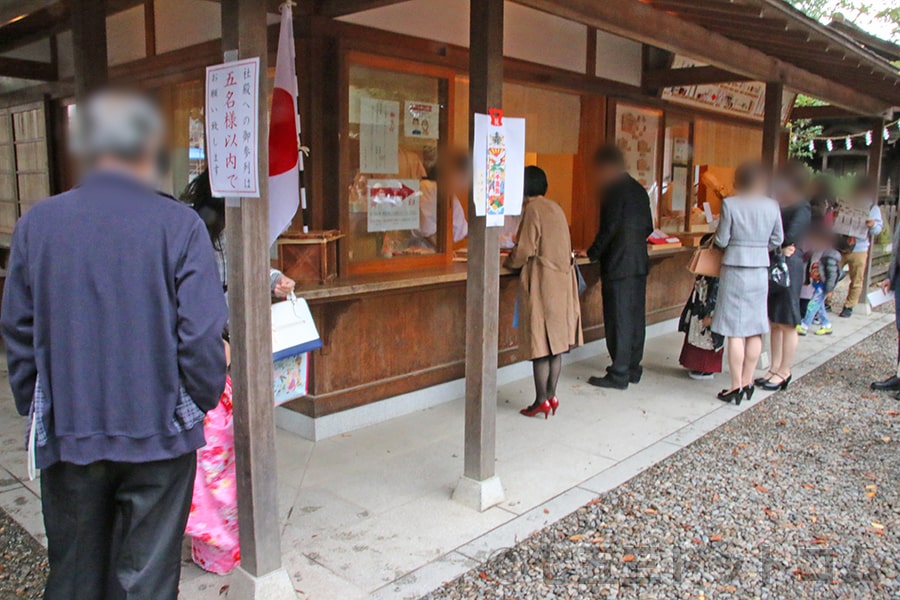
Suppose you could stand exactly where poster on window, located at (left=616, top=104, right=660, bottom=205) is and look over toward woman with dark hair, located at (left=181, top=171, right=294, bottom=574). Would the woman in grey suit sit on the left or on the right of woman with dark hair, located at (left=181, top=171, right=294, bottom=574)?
left

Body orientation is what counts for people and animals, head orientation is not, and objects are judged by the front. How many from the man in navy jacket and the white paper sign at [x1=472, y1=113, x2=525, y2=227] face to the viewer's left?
0

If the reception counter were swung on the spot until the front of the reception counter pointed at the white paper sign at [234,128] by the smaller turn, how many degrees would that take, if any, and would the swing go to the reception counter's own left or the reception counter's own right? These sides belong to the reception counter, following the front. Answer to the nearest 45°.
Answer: approximately 45° to the reception counter's own right

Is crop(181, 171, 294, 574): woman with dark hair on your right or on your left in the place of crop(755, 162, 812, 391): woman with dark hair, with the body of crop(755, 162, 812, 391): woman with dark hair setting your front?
on your left

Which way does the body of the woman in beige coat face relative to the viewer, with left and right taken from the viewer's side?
facing away from the viewer and to the left of the viewer

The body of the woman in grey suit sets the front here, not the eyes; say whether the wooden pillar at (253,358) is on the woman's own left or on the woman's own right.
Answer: on the woman's own left

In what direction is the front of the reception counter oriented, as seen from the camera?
facing the viewer and to the right of the viewer

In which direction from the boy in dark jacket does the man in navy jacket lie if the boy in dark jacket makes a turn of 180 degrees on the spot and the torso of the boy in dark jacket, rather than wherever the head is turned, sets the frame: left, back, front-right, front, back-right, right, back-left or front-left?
back-right

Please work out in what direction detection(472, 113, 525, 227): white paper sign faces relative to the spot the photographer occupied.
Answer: facing the viewer

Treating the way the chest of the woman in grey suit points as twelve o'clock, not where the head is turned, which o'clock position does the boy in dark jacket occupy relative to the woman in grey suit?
The boy in dark jacket is roughly at 2 o'clock from the woman in grey suit.

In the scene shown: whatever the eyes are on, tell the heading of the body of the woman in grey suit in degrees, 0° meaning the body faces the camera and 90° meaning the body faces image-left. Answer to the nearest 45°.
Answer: approximately 135°

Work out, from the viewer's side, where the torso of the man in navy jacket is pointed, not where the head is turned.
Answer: away from the camera

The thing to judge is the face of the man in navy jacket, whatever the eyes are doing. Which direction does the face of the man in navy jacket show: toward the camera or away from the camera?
away from the camera

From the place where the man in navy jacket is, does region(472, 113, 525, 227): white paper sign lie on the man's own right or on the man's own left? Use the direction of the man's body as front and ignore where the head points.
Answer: on the man's own right

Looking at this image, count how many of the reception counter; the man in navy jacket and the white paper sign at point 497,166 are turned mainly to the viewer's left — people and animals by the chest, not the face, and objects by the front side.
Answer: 0

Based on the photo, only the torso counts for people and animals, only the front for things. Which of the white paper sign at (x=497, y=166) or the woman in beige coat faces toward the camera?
the white paper sign
